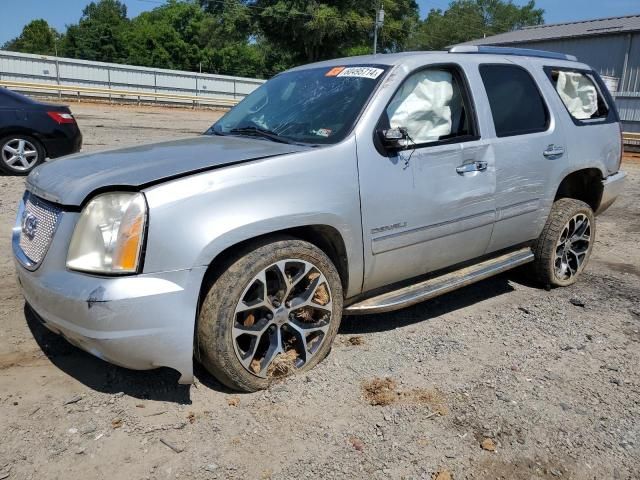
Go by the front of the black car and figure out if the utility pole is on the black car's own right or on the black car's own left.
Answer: on the black car's own right

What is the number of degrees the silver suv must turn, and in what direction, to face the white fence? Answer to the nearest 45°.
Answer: approximately 135° to its right

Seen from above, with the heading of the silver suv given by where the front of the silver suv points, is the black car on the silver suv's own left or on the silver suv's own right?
on the silver suv's own right

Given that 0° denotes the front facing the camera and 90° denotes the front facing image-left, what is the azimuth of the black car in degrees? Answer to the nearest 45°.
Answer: approximately 90°

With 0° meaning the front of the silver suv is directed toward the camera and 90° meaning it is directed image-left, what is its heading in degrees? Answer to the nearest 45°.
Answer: approximately 45°

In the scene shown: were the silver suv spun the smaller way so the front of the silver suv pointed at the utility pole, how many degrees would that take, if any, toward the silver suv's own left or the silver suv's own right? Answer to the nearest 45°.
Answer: approximately 135° to the silver suv's own right

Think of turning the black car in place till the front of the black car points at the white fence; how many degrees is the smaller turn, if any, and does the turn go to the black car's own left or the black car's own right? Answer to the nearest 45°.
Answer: approximately 90° to the black car's own right

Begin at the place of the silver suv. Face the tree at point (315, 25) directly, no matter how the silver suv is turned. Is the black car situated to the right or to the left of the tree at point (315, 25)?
left

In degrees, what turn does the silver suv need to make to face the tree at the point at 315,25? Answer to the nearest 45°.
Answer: approximately 135° to its right

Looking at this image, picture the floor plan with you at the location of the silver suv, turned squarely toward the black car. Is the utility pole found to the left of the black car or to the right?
right
